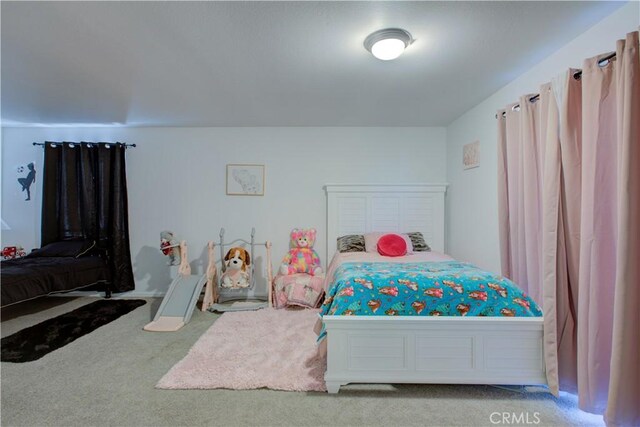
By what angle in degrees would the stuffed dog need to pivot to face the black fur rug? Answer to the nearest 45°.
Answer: approximately 90° to its right

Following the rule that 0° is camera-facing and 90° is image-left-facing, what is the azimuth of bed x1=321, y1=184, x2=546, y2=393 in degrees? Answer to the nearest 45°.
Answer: approximately 0°

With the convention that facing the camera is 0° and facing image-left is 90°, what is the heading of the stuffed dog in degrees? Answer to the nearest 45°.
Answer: approximately 0°

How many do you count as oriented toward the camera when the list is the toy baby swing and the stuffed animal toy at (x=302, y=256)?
2

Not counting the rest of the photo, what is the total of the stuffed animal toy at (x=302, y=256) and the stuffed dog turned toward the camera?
2

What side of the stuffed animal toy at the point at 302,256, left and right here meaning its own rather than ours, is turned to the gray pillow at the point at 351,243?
left

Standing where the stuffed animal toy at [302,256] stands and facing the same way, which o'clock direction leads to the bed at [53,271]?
The bed is roughly at 3 o'clock from the stuffed animal toy.

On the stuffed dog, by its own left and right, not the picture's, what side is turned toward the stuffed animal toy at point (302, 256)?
left

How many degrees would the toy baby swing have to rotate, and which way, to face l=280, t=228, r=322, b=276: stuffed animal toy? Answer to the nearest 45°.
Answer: approximately 90° to its left

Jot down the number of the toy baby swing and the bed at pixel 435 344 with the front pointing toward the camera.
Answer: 2

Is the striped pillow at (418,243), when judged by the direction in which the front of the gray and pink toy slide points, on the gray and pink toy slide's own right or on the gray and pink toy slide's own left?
on the gray and pink toy slide's own left
